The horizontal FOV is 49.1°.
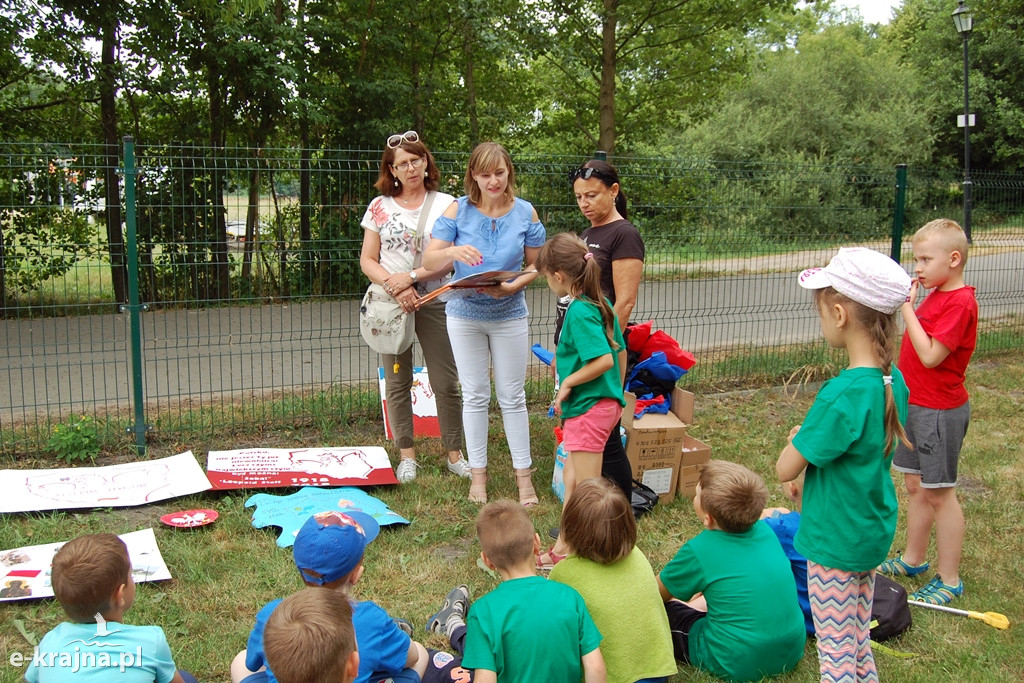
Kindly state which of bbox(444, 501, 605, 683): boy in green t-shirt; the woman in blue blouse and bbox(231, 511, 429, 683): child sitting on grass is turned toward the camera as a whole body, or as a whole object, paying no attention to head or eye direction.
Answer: the woman in blue blouse

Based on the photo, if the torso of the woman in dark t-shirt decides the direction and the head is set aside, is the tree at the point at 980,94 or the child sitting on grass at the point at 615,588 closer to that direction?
the child sitting on grass

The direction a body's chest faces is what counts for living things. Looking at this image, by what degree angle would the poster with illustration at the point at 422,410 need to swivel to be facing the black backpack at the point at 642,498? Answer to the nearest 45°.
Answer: approximately 45° to its left

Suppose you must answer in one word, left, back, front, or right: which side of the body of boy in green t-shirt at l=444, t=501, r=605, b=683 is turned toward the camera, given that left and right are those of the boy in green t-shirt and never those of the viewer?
back

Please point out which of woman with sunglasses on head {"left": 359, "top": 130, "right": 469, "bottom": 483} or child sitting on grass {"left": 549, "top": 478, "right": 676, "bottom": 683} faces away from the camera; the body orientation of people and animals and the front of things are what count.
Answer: the child sitting on grass

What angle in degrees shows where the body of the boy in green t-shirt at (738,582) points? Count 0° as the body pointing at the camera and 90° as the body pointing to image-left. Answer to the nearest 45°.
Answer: approximately 135°

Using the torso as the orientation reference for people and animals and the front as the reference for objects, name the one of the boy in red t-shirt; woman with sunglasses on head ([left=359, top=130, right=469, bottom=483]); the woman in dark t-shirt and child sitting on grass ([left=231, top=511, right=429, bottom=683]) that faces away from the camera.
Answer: the child sitting on grass

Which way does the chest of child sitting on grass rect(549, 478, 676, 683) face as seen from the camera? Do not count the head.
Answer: away from the camera

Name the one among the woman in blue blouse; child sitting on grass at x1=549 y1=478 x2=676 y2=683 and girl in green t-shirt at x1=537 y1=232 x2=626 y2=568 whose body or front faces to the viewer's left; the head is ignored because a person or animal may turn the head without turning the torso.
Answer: the girl in green t-shirt

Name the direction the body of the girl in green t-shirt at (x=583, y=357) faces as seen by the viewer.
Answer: to the viewer's left

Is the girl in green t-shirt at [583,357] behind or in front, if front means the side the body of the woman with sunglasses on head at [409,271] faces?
in front

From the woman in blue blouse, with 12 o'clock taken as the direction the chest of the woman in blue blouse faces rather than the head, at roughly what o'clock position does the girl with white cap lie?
The girl with white cap is roughly at 11 o'clock from the woman in blue blouse.
